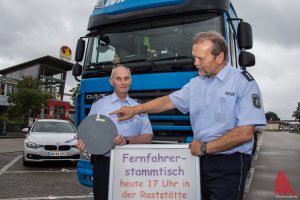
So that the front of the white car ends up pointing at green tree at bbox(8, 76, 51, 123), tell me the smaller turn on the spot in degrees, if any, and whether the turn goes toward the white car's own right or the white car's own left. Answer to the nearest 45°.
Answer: approximately 180°

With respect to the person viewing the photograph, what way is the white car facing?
facing the viewer

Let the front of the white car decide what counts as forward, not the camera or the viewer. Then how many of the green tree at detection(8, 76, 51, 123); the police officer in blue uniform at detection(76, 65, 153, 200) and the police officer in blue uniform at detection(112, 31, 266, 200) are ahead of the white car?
2

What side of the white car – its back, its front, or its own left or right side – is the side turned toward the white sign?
front

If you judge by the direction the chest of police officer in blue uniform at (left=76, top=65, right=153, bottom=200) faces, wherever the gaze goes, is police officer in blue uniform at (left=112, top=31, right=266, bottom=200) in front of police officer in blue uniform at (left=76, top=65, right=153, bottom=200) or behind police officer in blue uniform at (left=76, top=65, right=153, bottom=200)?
in front

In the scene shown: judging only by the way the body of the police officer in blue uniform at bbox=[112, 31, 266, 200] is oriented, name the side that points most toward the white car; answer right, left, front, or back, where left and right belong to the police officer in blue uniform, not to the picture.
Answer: right

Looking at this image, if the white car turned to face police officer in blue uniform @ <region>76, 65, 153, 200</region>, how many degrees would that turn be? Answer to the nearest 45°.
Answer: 0° — it already faces them

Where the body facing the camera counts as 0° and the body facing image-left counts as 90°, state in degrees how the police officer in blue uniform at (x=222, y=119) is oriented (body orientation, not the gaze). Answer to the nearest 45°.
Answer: approximately 45°

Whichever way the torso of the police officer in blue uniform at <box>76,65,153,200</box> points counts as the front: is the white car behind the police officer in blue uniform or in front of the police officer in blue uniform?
behind

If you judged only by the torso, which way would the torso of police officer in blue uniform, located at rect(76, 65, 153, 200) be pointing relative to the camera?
toward the camera
